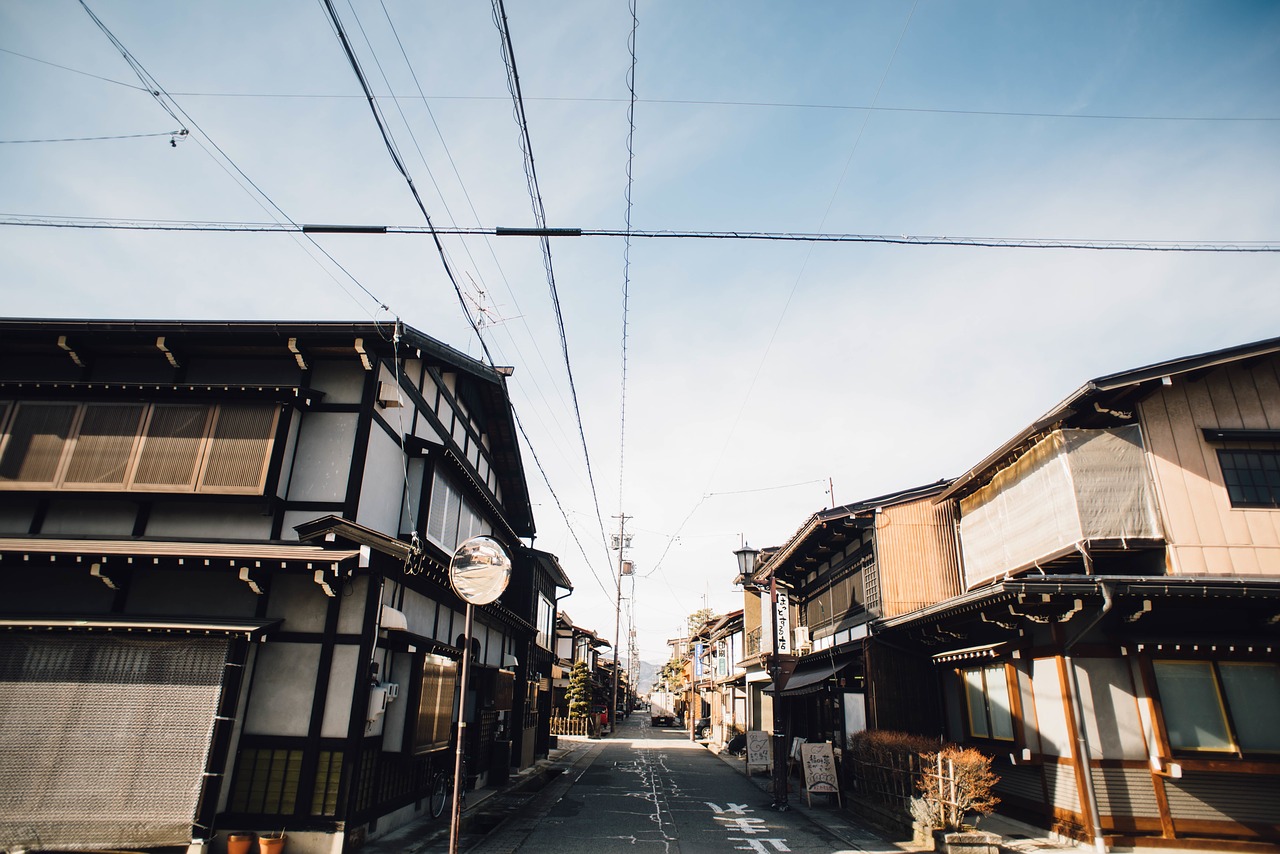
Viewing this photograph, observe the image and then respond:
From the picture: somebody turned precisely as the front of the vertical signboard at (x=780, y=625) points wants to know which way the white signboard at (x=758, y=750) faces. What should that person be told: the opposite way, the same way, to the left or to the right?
the same way

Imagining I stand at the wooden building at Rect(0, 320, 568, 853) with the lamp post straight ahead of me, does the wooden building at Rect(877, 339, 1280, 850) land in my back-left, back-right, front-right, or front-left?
front-right

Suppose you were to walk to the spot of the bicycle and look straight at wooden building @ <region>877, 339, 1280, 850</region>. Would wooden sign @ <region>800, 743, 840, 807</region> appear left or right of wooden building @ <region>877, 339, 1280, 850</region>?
left

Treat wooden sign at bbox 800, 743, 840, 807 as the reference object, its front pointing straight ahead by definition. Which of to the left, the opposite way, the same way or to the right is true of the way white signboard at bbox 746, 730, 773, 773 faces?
the same way

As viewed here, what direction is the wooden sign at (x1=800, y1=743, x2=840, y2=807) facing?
toward the camera

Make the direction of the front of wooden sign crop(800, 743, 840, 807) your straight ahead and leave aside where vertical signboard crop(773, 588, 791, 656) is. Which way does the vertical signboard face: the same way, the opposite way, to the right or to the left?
the same way

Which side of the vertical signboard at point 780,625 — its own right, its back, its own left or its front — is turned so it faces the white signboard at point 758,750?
back

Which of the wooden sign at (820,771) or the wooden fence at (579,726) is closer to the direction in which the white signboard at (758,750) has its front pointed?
the wooden sign

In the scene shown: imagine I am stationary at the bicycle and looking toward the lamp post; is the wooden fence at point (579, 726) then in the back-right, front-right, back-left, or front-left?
front-left
